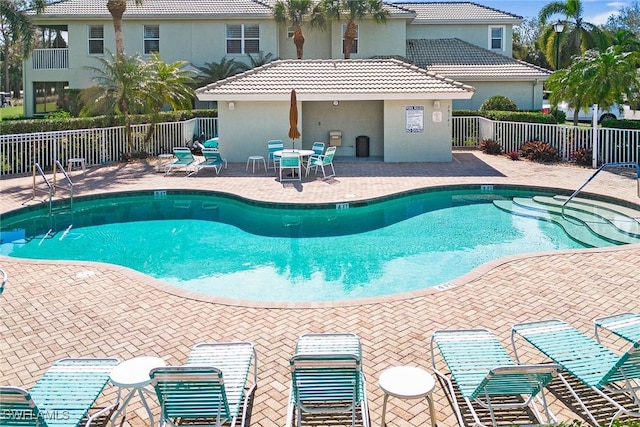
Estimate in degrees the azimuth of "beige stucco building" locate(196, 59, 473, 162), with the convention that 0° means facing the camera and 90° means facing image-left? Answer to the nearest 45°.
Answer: approximately 0°

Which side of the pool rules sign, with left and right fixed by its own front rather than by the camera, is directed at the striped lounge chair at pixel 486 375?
front

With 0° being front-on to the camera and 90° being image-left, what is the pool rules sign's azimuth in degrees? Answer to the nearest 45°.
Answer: approximately 0°

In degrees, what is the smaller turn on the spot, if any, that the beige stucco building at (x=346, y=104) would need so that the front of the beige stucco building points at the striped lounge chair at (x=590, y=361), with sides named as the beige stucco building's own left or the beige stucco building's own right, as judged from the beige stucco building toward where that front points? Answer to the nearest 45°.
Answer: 0° — it already faces it

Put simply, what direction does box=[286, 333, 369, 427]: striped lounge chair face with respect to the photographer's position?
facing away from the viewer

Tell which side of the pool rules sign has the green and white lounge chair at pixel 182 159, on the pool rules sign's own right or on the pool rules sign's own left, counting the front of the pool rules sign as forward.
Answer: on the pool rules sign's own right

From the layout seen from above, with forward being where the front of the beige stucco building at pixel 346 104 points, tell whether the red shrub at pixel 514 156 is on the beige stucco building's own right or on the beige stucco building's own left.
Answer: on the beige stucco building's own left

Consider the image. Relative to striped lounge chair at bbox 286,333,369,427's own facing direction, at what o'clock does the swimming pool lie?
The swimming pool is roughly at 12 o'clock from the striped lounge chair.
